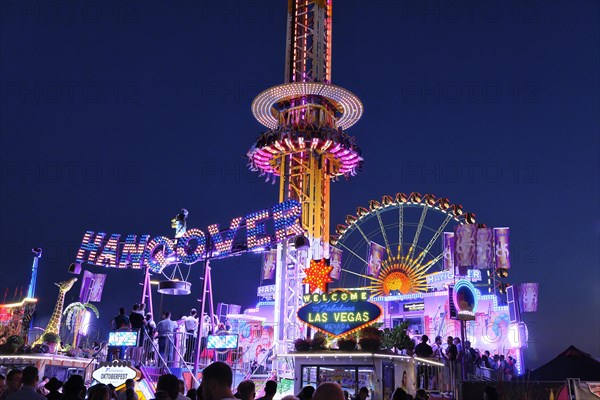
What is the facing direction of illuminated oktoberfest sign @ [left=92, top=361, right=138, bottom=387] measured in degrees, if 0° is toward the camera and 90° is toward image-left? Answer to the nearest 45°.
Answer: approximately 0°

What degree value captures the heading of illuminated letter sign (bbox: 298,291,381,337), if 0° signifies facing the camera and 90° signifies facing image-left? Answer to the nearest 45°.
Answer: approximately 0°

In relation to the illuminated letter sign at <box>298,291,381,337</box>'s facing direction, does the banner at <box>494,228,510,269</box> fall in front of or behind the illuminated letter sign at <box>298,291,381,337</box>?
behind
